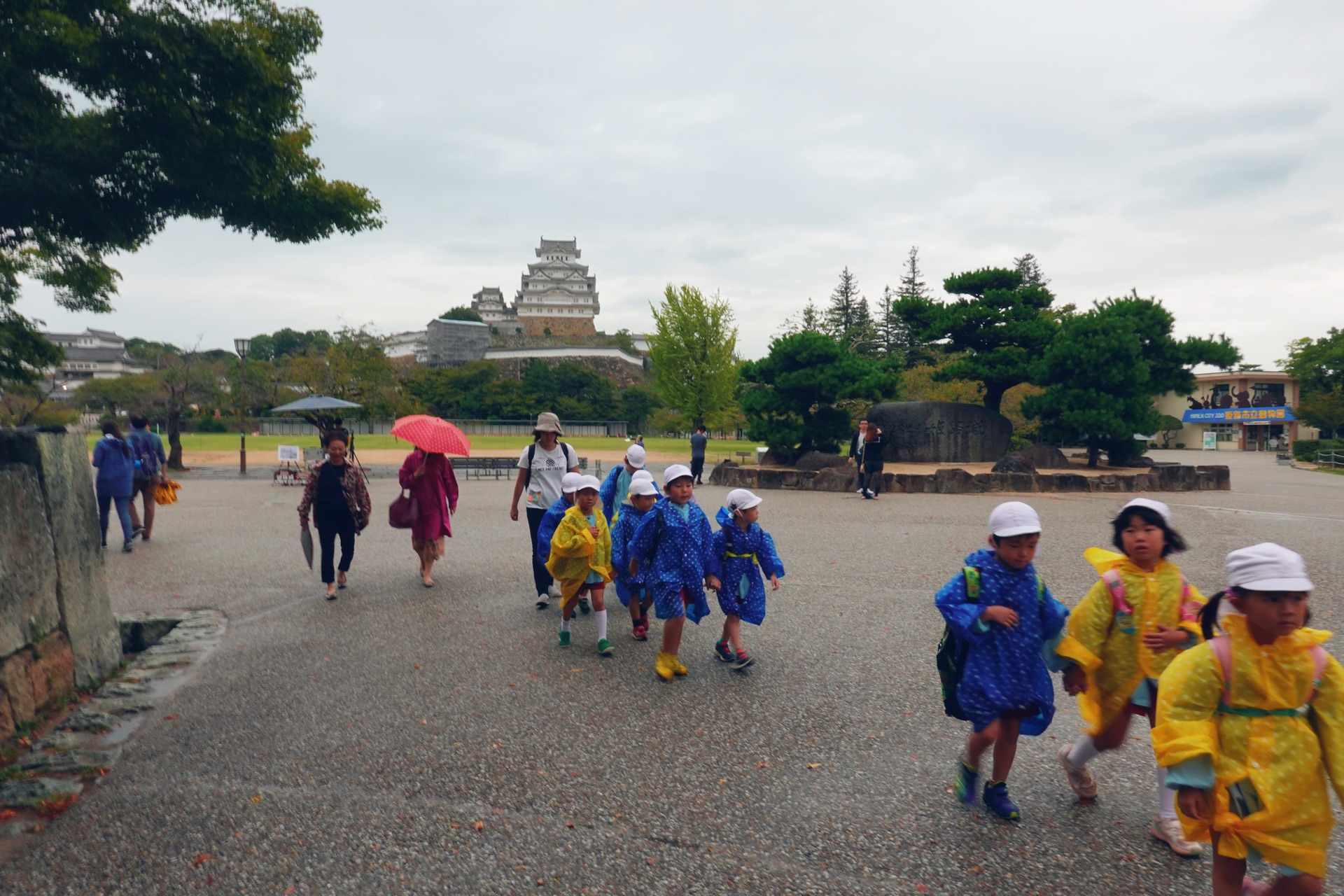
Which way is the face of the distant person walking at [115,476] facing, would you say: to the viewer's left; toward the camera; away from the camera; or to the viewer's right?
away from the camera

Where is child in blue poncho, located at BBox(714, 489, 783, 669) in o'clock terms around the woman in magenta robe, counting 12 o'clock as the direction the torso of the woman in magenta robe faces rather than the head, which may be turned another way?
The child in blue poncho is roughly at 11 o'clock from the woman in magenta robe.

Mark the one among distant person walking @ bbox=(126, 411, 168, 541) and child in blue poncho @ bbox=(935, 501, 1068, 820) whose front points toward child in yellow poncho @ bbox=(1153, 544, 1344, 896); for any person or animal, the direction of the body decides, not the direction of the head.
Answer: the child in blue poncho

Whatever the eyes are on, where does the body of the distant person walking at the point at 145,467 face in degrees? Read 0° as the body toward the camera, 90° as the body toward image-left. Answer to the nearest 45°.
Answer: approximately 180°

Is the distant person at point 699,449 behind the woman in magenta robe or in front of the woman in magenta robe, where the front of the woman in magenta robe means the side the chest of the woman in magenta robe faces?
behind

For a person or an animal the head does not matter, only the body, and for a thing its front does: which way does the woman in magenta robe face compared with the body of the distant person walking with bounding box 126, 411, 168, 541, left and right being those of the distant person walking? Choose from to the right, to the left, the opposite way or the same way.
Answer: the opposite way

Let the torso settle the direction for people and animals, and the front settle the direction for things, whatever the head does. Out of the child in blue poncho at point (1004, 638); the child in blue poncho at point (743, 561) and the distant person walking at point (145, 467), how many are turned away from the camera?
1

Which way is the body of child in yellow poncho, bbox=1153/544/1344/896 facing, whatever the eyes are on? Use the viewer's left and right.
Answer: facing the viewer and to the right of the viewer

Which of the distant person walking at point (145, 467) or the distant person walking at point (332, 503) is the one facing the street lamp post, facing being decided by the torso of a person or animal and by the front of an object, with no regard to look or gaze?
the distant person walking at point (145, 467)
